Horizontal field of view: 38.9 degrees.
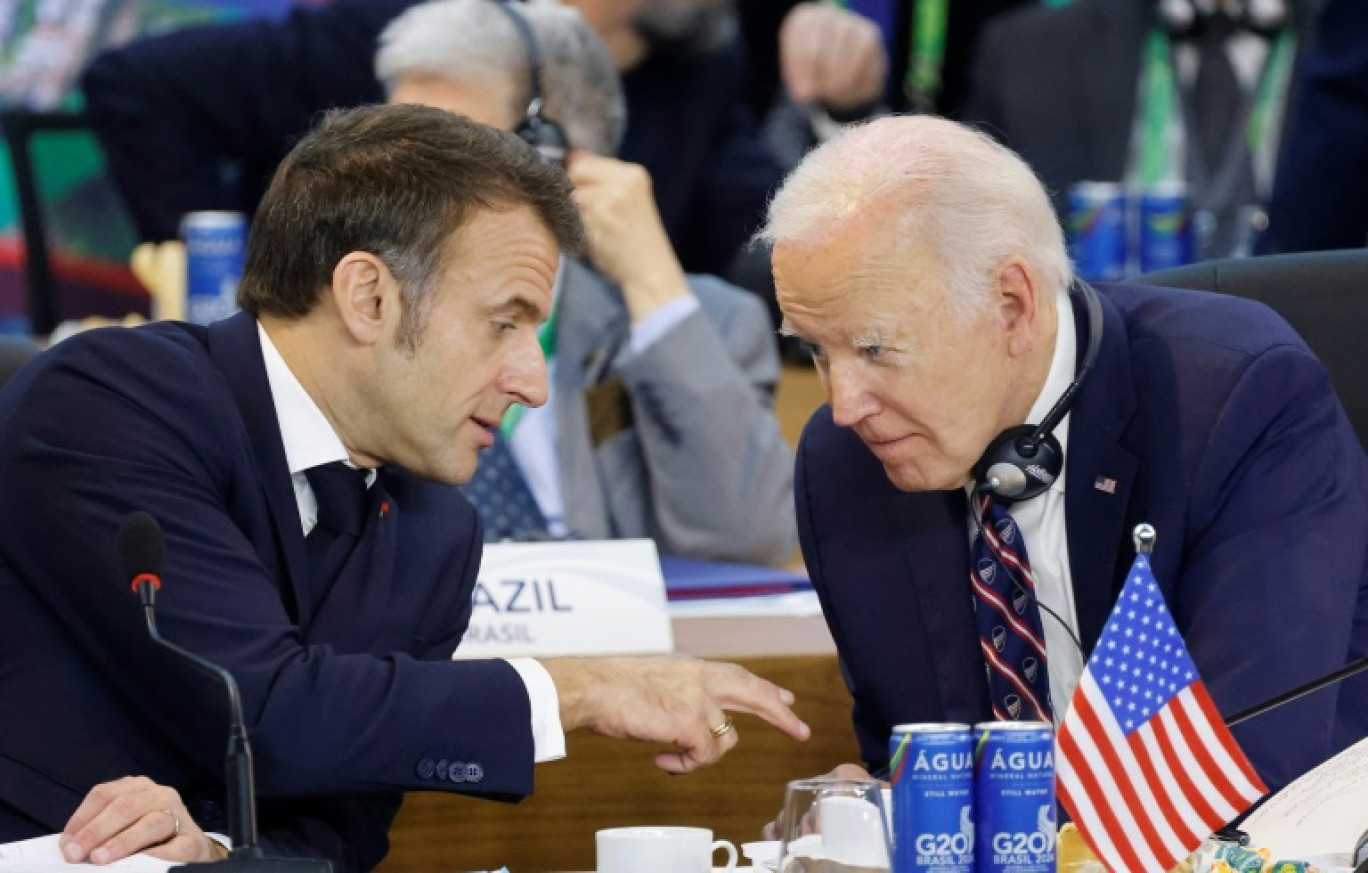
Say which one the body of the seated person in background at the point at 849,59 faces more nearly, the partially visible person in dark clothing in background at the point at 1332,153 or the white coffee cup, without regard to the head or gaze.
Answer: the white coffee cup

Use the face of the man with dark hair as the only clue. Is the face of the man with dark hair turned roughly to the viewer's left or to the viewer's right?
to the viewer's right

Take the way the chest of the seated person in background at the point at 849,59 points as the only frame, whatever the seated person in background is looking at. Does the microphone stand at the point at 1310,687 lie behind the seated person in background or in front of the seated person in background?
in front

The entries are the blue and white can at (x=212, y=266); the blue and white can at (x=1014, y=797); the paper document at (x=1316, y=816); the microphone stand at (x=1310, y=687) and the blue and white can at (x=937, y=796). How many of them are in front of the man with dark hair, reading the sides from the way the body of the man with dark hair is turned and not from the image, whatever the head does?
4

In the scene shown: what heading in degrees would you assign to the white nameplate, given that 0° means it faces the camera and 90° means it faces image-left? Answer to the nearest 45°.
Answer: approximately 0°

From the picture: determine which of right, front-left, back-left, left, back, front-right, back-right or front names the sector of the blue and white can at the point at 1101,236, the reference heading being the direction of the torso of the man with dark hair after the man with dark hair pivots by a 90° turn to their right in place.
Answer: back

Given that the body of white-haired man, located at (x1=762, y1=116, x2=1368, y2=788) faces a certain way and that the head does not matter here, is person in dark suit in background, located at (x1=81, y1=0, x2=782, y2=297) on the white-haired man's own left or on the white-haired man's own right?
on the white-haired man's own right

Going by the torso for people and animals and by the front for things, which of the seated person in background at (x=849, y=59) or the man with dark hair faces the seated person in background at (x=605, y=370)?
the seated person in background at (x=849, y=59)

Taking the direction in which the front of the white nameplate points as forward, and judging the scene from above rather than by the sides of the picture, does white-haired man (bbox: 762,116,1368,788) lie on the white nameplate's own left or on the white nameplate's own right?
on the white nameplate's own left

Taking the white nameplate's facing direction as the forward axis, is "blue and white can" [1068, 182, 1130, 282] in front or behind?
behind

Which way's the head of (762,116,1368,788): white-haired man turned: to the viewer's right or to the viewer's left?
to the viewer's left

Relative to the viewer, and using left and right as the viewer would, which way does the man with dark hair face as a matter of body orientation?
facing the viewer and to the right of the viewer

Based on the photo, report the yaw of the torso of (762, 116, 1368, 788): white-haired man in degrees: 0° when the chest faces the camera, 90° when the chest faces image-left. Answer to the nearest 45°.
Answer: approximately 45°

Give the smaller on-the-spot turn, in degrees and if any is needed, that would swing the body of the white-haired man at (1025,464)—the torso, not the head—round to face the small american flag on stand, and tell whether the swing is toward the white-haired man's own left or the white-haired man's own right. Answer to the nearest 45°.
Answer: approximately 45° to the white-haired man's own left

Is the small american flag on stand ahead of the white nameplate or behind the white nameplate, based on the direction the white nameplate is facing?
ahead
